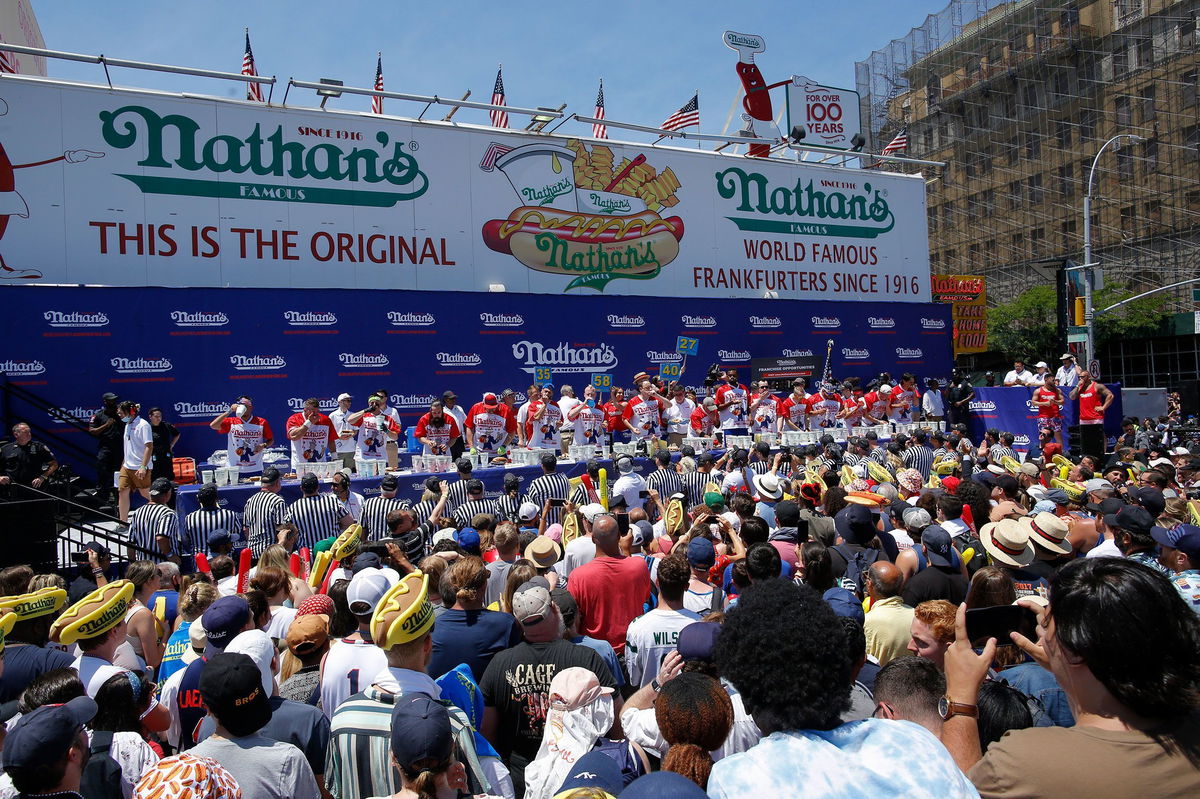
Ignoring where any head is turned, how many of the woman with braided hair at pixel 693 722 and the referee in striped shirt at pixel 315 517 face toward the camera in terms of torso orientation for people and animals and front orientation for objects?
0

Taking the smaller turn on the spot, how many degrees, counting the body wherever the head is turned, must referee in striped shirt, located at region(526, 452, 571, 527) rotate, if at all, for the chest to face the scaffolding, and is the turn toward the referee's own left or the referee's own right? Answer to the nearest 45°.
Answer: approximately 45° to the referee's own right

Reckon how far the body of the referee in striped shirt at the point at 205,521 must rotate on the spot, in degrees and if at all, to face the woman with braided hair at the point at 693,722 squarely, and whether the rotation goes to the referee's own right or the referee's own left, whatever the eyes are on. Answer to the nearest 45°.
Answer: approximately 180°

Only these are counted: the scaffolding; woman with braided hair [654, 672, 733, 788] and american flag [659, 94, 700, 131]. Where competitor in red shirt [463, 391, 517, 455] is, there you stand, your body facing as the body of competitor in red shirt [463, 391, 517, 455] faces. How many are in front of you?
1

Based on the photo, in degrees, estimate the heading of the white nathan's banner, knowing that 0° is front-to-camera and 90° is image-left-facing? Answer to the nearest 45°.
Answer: approximately 315°

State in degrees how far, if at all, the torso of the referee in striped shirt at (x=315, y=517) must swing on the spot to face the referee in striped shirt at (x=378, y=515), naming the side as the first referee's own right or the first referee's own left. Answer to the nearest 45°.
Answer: approximately 90° to the first referee's own right

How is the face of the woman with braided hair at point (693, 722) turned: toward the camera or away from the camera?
away from the camera

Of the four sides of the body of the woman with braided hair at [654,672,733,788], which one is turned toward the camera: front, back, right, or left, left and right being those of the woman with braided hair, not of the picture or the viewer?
back

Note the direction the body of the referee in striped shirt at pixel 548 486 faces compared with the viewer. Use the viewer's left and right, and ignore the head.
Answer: facing away from the viewer

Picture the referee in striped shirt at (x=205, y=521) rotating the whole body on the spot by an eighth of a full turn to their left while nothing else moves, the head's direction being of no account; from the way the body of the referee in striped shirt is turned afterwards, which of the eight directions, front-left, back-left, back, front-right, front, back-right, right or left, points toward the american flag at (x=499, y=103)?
right

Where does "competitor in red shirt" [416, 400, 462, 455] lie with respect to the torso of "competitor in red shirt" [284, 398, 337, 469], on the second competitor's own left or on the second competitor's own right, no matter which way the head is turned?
on the second competitor's own left

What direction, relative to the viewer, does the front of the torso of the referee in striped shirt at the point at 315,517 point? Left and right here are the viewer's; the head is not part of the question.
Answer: facing away from the viewer

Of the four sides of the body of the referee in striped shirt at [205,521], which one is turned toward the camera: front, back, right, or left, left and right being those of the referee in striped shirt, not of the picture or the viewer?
back

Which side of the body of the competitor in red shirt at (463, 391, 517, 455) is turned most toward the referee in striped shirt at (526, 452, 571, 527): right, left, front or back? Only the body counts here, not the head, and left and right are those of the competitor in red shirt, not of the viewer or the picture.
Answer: front

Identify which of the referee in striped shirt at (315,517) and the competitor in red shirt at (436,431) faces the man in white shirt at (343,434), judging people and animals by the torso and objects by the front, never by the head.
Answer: the referee in striped shirt
